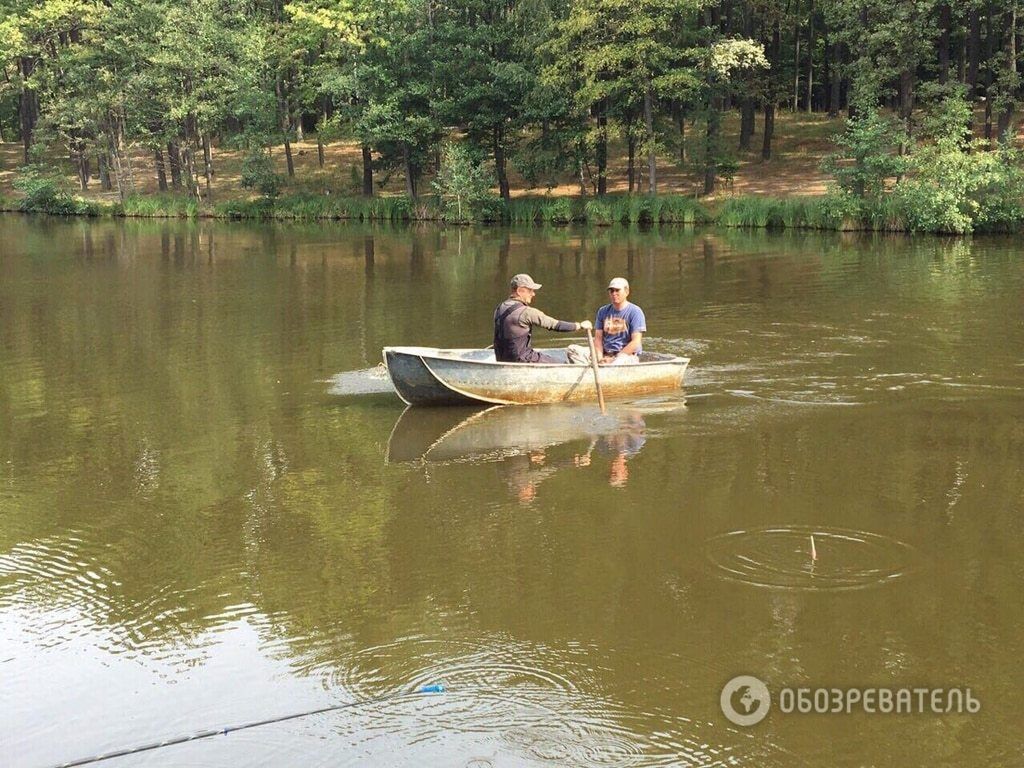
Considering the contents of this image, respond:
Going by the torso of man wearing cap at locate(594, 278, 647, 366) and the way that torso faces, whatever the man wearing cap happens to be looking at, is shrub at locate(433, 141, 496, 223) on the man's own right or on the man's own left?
on the man's own right

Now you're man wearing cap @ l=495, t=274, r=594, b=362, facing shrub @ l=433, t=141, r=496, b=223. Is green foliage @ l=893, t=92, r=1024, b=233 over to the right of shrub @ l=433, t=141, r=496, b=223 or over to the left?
right

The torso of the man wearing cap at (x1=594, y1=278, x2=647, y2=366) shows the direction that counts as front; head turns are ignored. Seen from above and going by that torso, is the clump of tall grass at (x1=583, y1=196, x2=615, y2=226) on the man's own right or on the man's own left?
on the man's own right

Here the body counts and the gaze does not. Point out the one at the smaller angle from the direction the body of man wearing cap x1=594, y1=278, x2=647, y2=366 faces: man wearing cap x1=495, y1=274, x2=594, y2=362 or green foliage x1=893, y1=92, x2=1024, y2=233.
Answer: the man wearing cap

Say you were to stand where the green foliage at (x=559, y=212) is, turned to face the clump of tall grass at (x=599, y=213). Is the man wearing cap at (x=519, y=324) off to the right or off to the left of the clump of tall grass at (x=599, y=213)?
right

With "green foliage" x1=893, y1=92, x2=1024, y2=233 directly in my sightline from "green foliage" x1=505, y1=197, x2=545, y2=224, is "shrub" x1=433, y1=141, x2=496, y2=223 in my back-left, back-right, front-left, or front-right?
back-right

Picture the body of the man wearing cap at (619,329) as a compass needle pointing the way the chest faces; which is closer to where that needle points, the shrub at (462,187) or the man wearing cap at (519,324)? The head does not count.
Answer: the man wearing cap

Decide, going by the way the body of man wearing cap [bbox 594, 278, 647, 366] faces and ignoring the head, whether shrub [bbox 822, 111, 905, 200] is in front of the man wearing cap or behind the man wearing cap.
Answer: behind

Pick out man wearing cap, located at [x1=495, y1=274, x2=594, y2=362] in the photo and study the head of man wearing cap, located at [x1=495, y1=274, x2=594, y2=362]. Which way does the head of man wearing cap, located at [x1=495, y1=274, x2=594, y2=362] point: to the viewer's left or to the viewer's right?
to the viewer's right

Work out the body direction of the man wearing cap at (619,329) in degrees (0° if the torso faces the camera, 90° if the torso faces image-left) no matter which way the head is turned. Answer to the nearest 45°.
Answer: approximately 45°

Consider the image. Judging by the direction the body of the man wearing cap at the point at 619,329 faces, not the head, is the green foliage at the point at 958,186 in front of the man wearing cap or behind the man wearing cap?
behind
